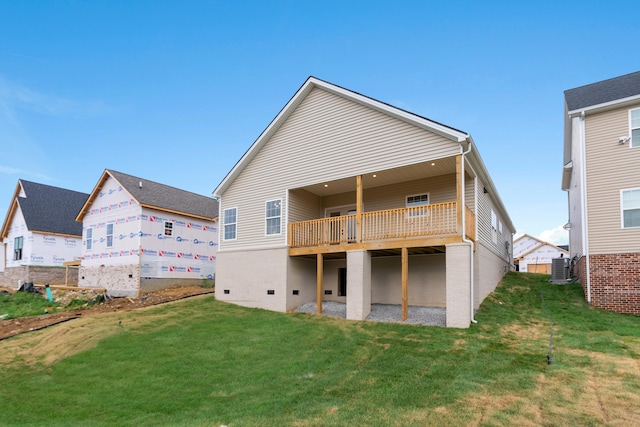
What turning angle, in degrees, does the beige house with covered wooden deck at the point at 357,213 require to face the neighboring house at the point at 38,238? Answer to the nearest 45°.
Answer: approximately 90° to its left

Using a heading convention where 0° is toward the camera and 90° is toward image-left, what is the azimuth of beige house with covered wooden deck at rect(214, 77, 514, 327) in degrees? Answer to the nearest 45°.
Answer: approximately 225°

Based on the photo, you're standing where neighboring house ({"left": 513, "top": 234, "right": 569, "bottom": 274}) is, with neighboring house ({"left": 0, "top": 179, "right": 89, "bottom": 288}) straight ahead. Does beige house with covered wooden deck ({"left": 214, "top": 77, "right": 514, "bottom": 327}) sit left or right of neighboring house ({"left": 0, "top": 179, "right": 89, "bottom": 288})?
left

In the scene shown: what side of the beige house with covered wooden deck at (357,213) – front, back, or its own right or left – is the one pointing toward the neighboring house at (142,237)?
left
